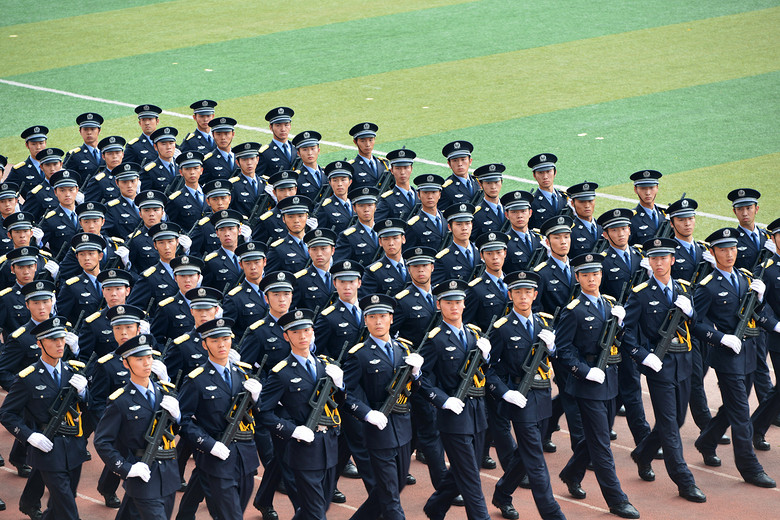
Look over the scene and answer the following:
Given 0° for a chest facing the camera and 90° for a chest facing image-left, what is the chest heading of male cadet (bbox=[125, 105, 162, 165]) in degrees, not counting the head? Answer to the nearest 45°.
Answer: approximately 315°

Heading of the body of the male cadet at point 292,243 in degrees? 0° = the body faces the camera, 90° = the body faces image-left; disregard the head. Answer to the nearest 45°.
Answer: approximately 315°

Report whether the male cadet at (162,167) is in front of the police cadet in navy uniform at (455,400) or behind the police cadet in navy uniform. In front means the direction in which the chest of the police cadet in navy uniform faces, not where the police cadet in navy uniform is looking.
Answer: behind

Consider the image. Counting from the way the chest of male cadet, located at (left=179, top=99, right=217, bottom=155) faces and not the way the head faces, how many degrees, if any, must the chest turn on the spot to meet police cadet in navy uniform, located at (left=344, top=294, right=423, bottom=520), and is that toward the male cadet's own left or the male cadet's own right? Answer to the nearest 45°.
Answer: approximately 45° to the male cadet's own right

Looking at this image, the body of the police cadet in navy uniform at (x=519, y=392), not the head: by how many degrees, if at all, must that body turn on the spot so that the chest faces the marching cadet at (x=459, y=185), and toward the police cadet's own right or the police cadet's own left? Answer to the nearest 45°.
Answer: approximately 135° to the police cadet's own left

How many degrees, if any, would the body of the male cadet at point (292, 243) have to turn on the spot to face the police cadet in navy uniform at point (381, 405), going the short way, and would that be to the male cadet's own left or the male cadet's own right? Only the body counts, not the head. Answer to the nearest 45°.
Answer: approximately 45° to the male cadet's own right

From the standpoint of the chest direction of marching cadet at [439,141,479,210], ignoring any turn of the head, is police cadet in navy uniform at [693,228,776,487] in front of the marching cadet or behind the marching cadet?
in front

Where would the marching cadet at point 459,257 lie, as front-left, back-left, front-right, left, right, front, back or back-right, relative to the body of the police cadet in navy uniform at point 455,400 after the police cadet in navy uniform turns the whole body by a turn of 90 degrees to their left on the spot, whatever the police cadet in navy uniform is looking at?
front-left

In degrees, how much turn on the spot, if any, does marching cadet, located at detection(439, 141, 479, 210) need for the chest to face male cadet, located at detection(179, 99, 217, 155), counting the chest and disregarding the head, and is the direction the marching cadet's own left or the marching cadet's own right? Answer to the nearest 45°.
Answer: approximately 180°

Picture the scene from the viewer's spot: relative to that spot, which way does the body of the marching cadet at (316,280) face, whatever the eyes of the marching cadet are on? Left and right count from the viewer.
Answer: facing the viewer and to the right of the viewer

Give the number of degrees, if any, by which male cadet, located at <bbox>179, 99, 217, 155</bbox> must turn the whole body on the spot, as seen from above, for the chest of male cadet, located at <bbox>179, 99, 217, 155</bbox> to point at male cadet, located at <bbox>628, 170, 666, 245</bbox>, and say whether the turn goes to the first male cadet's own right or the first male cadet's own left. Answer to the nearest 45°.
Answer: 0° — they already face them

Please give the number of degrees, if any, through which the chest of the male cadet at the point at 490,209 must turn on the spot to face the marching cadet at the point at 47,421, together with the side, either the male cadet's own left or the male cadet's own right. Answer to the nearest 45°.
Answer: approximately 90° to the male cadet's own right
